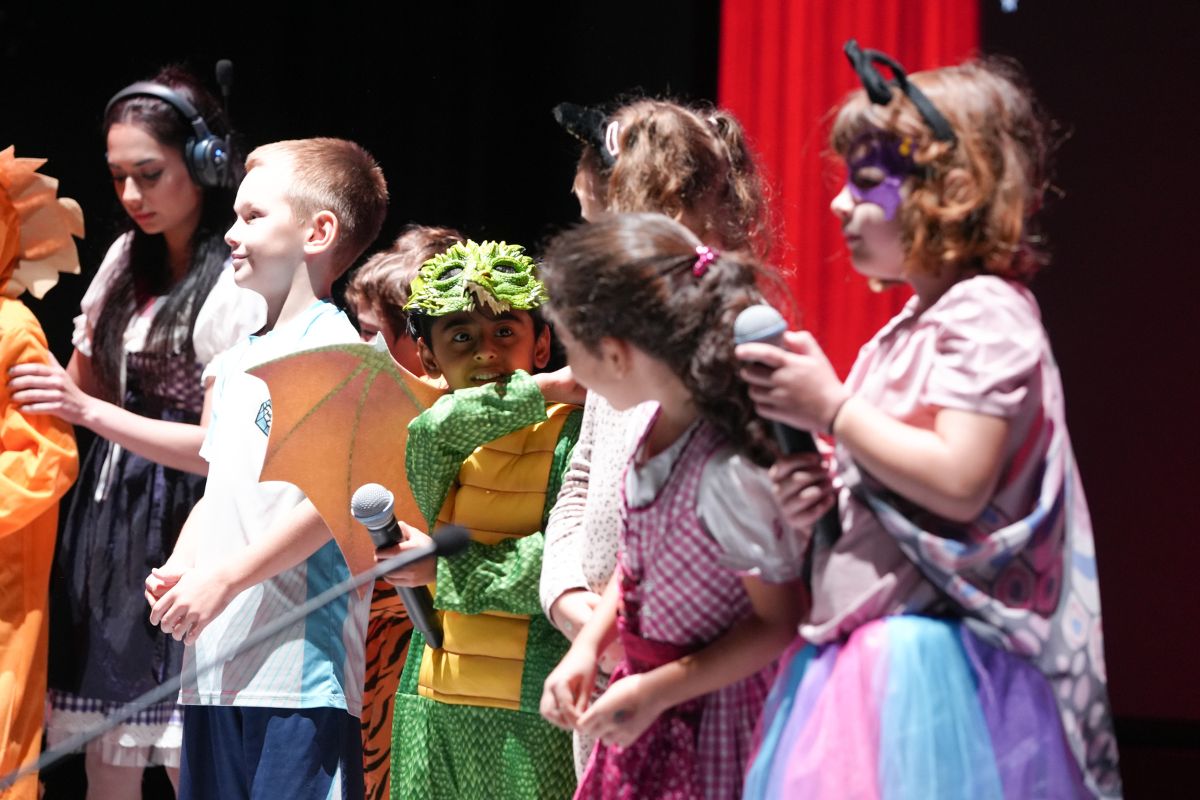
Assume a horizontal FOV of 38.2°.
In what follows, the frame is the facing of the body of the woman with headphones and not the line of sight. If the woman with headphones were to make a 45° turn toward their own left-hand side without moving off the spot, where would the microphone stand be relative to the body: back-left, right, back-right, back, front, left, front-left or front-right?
front

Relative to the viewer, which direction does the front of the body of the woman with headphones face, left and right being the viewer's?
facing the viewer and to the left of the viewer

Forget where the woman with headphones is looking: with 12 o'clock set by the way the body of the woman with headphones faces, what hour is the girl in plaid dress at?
The girl in plaid dress is roughly at 10 o'clock from the woman with headphones.

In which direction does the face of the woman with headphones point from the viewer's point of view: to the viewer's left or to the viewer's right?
to the viewer's left

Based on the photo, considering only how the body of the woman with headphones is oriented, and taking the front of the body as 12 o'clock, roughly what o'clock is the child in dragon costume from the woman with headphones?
The child in dragon costume is roughly at 10 o'clock from the woman with headphones.

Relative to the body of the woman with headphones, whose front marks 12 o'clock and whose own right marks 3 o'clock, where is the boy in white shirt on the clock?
The boy in white shirt is roughly at 10 o'clock from the woman with headphones.

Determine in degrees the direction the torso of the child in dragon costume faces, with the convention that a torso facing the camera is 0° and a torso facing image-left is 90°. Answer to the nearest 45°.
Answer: approximately 0°

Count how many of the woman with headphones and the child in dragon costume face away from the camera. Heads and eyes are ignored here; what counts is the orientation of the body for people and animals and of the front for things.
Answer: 0
